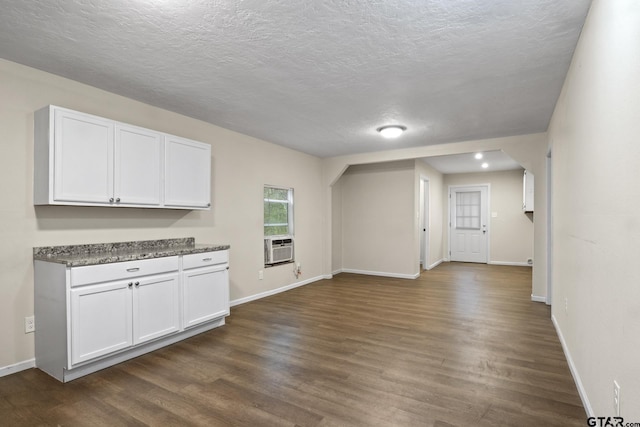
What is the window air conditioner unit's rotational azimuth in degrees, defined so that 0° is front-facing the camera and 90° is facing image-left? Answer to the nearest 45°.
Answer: approximately 315°

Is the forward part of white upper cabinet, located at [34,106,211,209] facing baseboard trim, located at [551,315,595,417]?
yes

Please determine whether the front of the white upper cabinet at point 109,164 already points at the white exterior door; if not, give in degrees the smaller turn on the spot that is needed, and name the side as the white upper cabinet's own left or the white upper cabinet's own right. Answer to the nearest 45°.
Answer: approximately 45° to the white upper cabinet's own left

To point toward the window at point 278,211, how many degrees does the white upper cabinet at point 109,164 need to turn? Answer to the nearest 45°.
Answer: approximately 90° to its left

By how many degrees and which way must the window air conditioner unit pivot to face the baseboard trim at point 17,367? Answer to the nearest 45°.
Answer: approximately 90° to its right

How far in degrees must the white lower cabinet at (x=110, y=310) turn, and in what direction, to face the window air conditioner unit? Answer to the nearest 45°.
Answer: approximately 90° to its left
